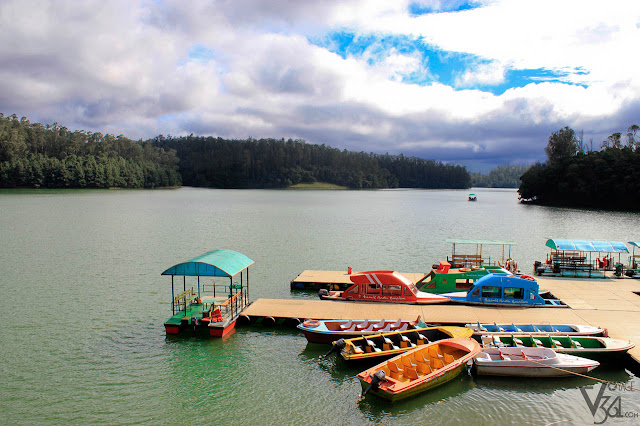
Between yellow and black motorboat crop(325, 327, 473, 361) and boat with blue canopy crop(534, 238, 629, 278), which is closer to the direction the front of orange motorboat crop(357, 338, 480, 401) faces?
the boat with blue canopy

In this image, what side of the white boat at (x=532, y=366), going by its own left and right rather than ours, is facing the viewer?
right

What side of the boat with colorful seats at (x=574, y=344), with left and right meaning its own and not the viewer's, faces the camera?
right

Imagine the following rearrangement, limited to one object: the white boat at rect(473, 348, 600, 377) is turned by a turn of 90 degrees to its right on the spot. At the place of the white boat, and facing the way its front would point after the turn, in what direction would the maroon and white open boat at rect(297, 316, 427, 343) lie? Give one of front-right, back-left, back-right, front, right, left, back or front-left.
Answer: right

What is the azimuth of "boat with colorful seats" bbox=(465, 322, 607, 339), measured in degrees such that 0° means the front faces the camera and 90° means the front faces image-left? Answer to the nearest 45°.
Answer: approximately 270°

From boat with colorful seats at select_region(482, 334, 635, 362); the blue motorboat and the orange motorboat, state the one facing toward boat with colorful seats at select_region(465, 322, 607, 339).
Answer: the orange motorboat

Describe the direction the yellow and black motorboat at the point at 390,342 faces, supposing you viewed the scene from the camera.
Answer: facing away from the viewer and to the right of the viewer

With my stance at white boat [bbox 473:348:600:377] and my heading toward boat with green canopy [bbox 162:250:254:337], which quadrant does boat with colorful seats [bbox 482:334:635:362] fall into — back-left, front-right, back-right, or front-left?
back-right
